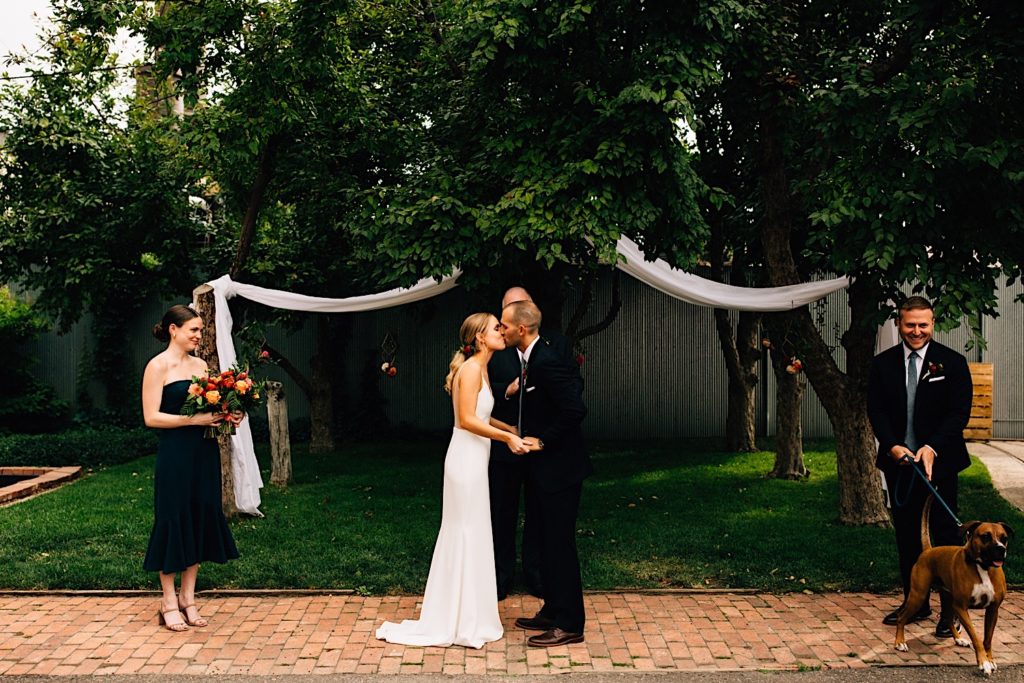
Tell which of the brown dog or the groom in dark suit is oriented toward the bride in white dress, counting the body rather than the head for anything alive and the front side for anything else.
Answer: the groom in dark suit

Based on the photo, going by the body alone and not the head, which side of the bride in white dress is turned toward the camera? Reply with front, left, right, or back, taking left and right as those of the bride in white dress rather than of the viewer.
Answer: right

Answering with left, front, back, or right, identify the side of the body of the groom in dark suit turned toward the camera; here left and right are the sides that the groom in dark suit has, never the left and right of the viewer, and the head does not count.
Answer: left

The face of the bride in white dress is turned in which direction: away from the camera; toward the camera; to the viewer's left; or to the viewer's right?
to the viewer's right

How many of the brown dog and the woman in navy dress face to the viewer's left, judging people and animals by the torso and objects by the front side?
0

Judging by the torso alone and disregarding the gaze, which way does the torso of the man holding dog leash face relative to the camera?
toward the camera

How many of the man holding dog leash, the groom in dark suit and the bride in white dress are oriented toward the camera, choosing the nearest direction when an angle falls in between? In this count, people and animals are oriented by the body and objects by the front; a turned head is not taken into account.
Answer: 1

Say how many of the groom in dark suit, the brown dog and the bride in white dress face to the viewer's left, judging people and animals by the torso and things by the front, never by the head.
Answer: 1

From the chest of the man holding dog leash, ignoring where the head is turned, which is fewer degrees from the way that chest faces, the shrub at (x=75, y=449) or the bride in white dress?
the bride in white dress

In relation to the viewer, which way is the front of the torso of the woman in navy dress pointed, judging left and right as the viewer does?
facing the viewer and to the right of the viewer

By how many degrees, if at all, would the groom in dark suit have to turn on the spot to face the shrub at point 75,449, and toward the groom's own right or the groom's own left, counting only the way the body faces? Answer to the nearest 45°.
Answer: approximately 45° to the groom's own right

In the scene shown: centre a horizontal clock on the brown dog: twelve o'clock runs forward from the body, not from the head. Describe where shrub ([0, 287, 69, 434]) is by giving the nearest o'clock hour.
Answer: The shrub is roughly at 5 o'clock from the brown dog.

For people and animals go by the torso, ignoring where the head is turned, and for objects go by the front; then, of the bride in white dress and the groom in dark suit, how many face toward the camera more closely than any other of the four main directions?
0

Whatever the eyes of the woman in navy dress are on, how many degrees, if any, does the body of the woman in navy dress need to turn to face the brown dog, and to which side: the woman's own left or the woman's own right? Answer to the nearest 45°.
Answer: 0° — they already face it
